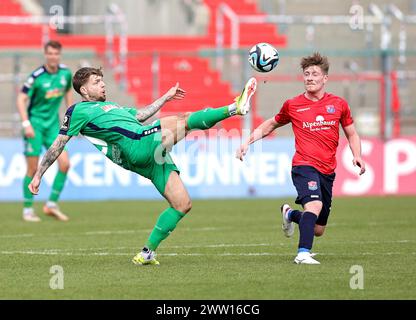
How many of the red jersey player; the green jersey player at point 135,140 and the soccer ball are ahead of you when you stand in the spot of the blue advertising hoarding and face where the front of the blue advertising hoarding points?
3

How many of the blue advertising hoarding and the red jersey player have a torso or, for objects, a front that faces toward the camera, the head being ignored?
2

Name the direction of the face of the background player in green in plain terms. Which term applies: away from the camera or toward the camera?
toward the camera

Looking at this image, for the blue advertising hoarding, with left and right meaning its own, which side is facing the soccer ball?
front

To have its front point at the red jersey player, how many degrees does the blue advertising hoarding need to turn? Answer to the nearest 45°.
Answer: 0° — it already faces them

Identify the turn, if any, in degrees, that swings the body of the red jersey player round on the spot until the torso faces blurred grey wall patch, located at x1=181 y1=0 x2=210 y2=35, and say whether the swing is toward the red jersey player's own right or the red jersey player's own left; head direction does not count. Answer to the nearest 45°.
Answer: approximately 180°

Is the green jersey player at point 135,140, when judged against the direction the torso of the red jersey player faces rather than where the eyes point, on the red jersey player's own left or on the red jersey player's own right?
on the red jersey player's own right

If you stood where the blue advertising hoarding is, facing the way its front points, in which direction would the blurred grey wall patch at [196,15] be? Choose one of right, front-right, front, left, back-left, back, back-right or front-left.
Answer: back

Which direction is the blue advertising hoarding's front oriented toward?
toward the camera

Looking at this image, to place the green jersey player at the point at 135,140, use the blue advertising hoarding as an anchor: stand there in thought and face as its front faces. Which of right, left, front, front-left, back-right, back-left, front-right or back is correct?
front

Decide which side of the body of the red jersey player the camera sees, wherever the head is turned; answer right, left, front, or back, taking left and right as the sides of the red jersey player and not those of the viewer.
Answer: front

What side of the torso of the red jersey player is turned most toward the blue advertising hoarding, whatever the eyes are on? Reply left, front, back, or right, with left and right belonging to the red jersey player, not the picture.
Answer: back

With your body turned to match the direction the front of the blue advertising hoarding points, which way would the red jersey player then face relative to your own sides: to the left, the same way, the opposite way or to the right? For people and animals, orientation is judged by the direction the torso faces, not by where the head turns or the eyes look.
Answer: the same way

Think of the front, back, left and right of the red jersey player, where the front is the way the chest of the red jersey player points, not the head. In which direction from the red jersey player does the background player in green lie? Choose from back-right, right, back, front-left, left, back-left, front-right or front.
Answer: back-right
